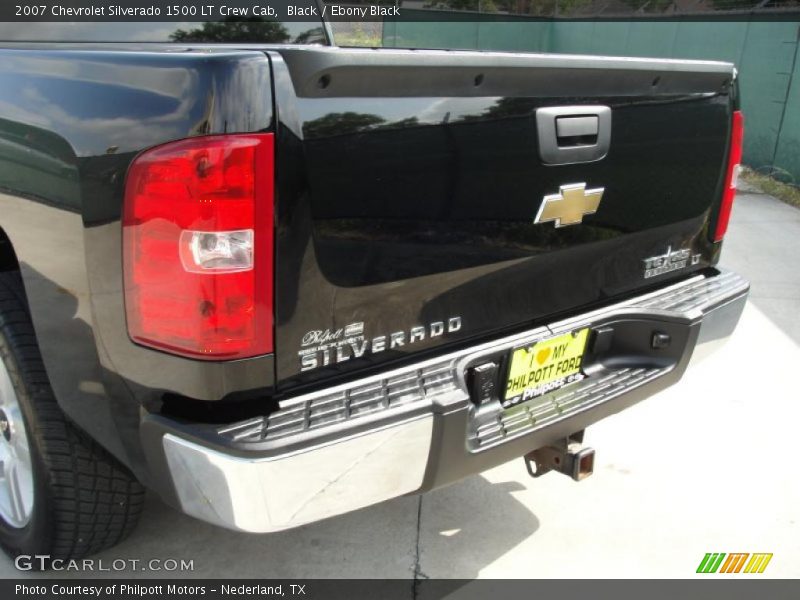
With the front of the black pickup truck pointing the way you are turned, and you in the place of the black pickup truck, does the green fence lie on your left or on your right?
on your right
